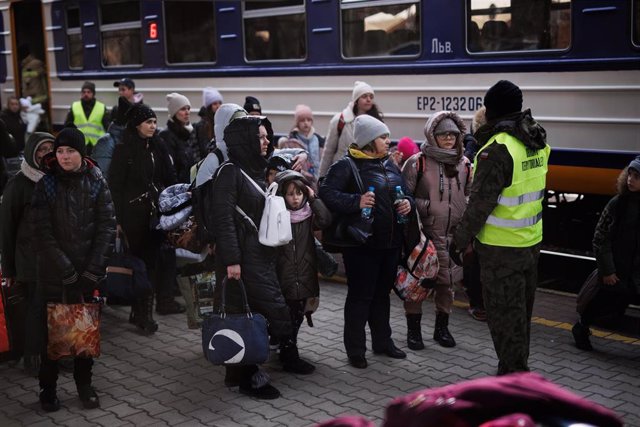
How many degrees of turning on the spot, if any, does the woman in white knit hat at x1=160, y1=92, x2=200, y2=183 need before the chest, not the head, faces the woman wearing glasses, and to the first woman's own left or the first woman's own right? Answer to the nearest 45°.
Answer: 0° — they already face them

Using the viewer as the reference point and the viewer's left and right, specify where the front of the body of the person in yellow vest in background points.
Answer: facing the viewer

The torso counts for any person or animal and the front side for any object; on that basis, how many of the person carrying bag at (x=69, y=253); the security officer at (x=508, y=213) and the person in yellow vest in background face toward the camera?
2

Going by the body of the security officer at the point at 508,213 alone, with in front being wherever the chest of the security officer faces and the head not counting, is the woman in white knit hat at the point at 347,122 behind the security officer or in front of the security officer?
in front

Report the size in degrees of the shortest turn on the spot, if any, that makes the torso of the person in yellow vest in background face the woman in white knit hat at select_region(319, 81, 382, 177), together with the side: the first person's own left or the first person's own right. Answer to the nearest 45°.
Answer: approximately 45° to the first person's own left

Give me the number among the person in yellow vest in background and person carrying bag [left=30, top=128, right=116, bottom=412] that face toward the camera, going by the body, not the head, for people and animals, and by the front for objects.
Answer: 2
